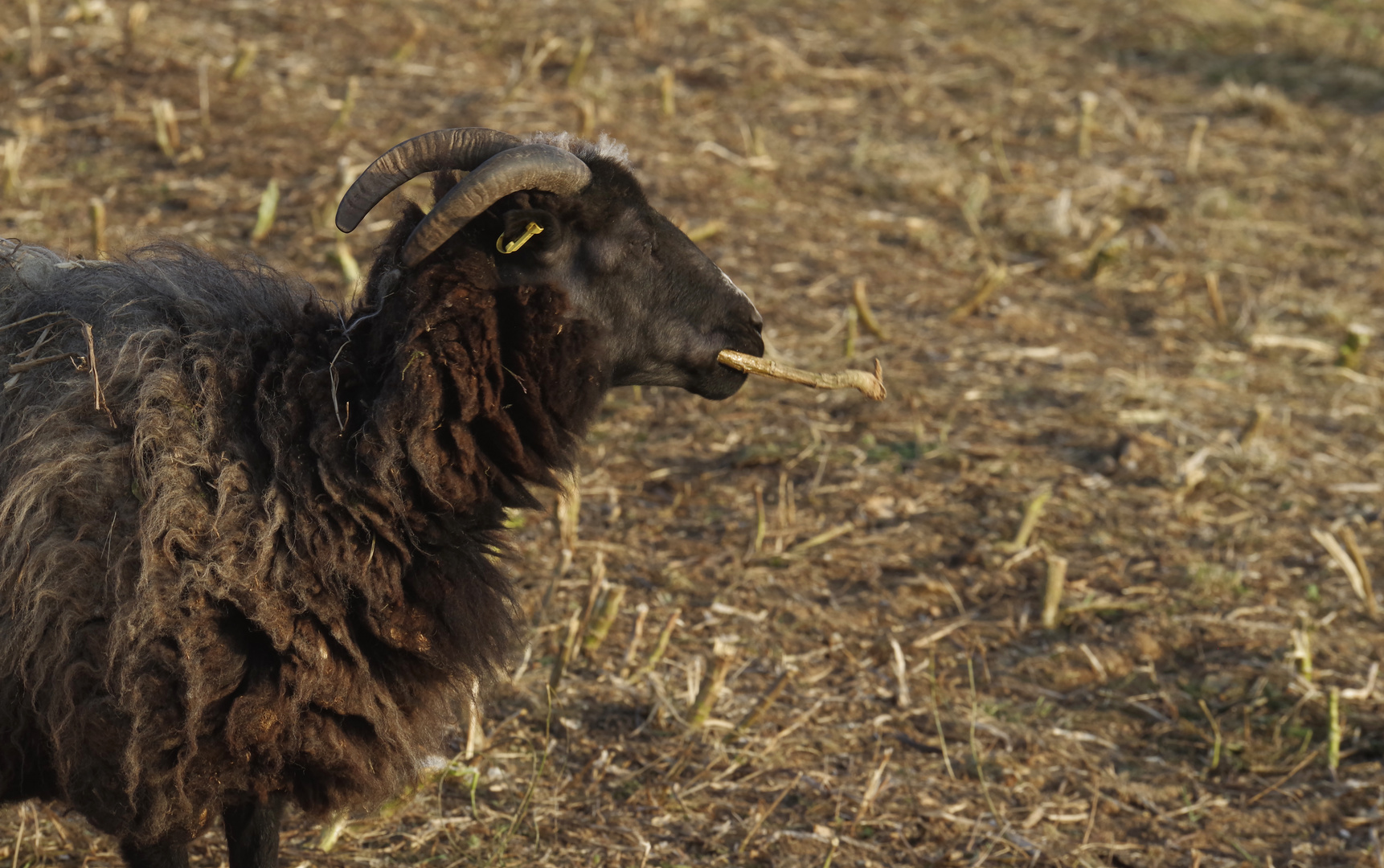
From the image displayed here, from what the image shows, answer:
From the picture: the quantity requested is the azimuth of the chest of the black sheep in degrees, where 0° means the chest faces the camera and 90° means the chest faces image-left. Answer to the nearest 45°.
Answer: approximately 270°
